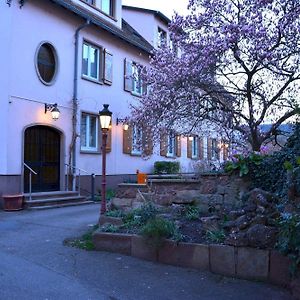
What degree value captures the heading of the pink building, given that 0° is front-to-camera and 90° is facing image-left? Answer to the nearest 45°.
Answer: approximately 315°

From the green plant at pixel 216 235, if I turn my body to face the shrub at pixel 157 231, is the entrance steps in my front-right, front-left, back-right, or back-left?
front-right

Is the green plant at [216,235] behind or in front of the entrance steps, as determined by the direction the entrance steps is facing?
in front

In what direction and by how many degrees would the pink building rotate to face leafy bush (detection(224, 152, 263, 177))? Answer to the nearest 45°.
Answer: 0° — it already faces it

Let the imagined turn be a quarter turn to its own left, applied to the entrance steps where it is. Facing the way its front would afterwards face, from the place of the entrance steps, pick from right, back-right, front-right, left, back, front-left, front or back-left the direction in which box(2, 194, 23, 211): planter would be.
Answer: back

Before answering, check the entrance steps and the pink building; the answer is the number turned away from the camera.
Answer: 0

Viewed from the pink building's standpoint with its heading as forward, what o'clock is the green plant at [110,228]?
The green plant is roughly at 1 o'clock from the pink building.

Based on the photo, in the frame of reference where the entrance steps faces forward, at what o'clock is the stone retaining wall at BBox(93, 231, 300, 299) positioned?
The stone retaining wall is roughly at 1 o'clock from the entrance steps.

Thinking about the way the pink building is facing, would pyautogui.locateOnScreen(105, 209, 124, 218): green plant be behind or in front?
in front

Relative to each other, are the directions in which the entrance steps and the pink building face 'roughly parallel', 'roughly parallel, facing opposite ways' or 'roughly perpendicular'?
roughly parallel

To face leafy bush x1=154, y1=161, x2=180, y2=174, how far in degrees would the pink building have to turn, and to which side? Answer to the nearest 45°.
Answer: approximately 90° to its left
